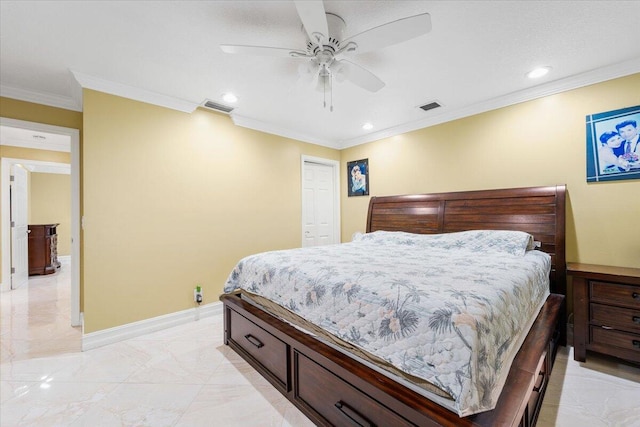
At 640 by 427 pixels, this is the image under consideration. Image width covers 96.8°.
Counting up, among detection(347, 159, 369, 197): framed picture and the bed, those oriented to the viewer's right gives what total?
0

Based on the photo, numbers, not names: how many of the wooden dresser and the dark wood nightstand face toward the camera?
1

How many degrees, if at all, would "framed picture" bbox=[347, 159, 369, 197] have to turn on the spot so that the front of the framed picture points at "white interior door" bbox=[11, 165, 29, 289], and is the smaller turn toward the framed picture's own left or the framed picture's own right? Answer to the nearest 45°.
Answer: approximately 45° to the framed picture's own right

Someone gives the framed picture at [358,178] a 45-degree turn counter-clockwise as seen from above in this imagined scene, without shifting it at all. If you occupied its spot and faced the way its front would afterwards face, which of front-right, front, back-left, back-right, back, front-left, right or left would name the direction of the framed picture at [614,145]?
front-left

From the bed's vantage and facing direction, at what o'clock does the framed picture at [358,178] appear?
The framed picture is roughly at 4 o'clock from the bed.

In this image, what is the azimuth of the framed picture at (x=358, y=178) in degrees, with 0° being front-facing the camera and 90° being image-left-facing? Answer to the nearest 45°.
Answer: approximately 45°

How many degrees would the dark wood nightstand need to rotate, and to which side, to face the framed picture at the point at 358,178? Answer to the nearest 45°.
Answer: approximately 90° to its right

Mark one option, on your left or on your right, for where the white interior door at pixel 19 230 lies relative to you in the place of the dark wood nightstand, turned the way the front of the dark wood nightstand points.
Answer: on your right

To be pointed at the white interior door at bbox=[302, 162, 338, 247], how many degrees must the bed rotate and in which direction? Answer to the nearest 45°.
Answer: approximately 90° to its right
